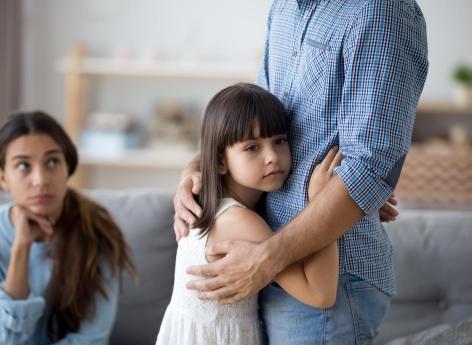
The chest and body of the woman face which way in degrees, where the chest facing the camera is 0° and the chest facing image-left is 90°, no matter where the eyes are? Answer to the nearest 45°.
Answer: approximately 0°

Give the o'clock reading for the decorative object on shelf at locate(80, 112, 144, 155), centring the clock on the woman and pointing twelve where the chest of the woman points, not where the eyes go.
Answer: The decorative object on shelf is roughly at 6 o'clock from the woman.

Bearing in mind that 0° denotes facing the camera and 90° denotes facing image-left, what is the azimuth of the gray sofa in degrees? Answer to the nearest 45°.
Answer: approximately 0°

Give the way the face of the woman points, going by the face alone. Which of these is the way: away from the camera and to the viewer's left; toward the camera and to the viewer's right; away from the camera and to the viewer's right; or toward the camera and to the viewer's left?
toward the camera and to the viewer's right

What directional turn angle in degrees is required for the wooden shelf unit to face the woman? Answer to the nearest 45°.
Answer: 0° — it already faces them

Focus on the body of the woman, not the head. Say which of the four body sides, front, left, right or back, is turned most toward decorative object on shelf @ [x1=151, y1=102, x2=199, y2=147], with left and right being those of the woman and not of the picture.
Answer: back

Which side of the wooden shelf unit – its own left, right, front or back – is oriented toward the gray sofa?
front

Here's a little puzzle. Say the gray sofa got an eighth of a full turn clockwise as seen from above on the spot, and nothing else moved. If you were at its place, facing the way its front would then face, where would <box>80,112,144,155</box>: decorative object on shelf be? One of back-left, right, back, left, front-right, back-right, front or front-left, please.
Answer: right

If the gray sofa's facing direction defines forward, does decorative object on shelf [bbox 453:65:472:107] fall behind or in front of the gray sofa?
behind
